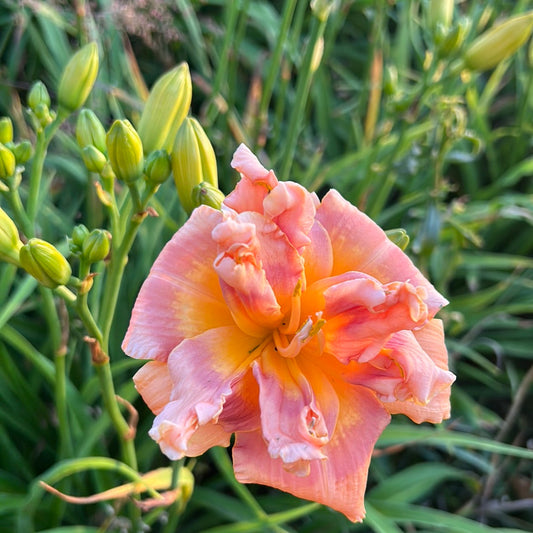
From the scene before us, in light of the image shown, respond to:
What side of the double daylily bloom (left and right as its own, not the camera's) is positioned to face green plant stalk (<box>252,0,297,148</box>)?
back

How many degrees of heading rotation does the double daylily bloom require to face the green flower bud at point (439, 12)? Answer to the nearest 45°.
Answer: approximately 180°

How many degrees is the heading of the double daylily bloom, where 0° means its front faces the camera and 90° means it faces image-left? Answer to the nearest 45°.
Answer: approximately 0°
